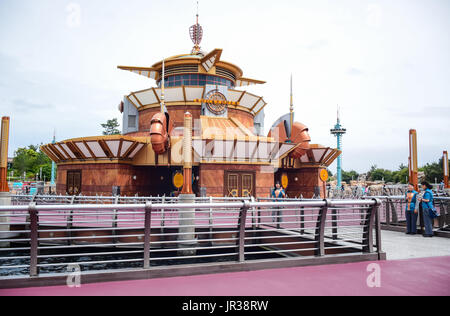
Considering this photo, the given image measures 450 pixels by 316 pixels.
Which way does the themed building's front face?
toward the camera

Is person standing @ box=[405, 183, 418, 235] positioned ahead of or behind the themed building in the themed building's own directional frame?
ahead

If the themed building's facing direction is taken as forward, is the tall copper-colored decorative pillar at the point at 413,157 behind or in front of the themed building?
in front
